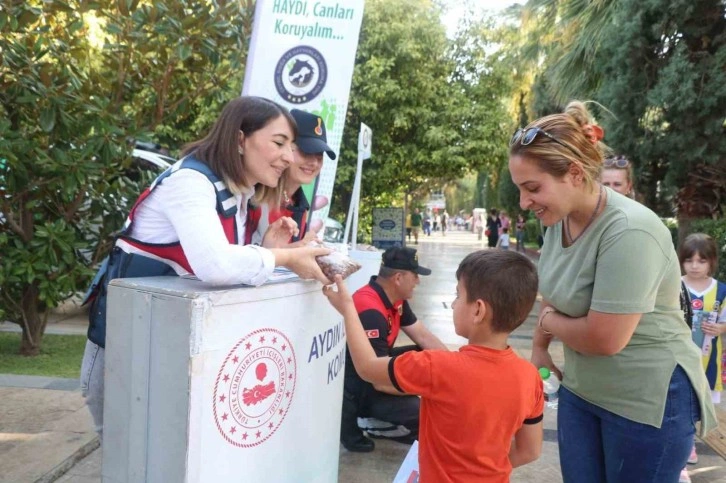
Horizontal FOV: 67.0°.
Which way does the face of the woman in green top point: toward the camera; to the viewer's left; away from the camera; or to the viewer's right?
to the viewer's left

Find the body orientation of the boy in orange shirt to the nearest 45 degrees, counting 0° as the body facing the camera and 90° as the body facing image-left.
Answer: approximately 135°

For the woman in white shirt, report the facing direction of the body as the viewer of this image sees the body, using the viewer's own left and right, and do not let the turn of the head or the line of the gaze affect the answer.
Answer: facing to the right of the viewer

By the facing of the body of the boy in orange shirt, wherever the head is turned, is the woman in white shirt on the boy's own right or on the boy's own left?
on the boy's own left

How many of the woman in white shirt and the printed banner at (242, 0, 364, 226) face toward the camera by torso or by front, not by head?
1

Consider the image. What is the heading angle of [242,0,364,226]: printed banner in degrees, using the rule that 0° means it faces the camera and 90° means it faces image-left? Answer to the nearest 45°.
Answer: approximately 0°

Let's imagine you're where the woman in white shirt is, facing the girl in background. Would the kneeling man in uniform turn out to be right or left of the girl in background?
left

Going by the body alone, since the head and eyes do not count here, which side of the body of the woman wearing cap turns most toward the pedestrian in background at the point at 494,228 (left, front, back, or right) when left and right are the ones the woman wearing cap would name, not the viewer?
left
